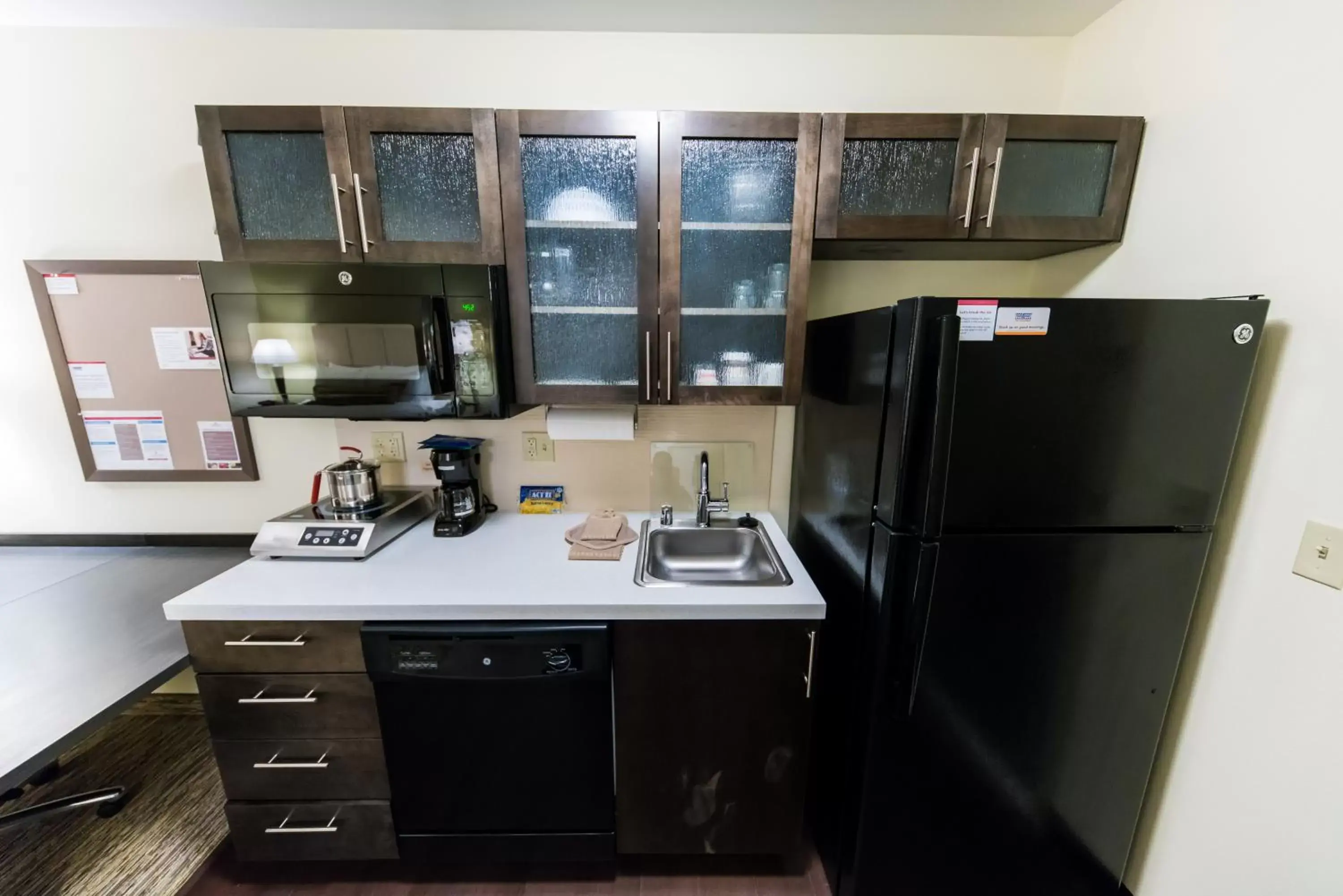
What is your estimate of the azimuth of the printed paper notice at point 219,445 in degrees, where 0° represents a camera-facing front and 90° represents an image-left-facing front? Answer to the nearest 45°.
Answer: approximately 0°

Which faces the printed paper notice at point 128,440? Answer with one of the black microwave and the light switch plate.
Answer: the light switch plate

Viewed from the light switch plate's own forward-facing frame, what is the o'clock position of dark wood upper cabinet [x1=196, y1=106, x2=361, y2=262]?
The dark wood upper cabinet is roughly at 12 o'clock from the light switch plate.

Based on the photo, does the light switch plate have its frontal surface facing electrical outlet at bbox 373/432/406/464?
yes

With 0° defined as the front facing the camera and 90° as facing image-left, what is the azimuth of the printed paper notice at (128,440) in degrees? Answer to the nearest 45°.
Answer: approximately 0°

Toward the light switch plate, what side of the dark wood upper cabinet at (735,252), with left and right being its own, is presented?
left

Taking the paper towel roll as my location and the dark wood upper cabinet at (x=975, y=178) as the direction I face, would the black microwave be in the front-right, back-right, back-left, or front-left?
back-right

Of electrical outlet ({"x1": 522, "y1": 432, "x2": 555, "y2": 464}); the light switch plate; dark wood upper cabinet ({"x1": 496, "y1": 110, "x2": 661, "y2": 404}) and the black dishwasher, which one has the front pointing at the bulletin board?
the light switch plate

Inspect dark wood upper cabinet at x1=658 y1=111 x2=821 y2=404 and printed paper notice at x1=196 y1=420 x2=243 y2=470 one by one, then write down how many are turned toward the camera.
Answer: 2
